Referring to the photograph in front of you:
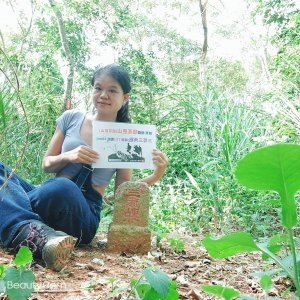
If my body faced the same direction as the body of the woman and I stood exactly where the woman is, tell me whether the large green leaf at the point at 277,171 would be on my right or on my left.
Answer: on my left

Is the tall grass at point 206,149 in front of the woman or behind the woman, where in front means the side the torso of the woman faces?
behind

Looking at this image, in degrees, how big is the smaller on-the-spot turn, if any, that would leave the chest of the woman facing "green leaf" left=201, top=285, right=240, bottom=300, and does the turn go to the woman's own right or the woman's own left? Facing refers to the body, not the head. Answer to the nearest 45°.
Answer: approximately 45° to the woman's own left

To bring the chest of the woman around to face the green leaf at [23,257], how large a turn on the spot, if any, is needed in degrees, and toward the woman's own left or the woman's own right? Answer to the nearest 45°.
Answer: approximately 45° to the woman's own left

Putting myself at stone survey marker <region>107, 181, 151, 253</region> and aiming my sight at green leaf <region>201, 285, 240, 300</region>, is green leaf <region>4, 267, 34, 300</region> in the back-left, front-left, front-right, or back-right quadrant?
front-right

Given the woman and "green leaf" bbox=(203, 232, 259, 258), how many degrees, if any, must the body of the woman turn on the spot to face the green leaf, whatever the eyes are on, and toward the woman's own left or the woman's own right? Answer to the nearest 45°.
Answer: approximately 45° to the woman's own left

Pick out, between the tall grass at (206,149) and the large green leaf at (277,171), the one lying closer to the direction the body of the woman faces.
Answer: the large green leaf

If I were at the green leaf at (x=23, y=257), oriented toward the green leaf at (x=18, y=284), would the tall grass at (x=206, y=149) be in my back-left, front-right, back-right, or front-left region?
back-left

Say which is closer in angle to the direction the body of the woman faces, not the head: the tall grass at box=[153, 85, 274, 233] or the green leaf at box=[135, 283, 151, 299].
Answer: the green leaf

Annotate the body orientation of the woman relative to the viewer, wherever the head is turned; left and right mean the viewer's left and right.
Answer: facing the viewer and to the left of the viewer
